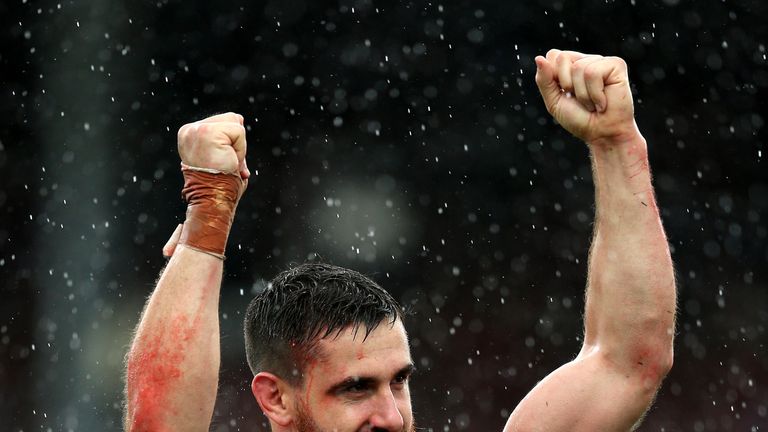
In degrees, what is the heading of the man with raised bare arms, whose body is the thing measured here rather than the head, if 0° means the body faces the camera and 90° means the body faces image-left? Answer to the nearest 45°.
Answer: approximately 315°
